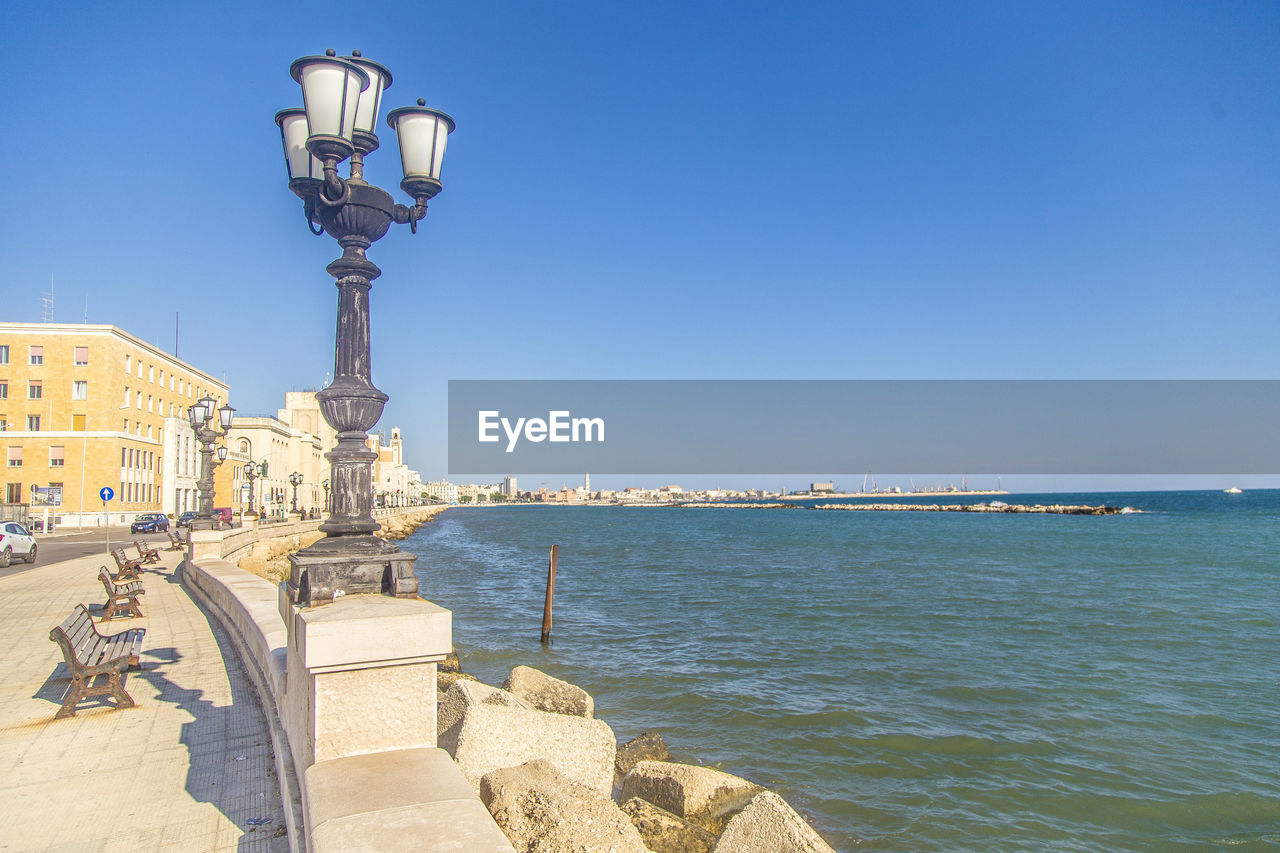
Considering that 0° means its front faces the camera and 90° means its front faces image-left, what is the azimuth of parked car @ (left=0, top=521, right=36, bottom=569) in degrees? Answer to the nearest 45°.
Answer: approximately 225°

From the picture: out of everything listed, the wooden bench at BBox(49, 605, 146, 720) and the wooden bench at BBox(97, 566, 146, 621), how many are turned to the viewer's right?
2

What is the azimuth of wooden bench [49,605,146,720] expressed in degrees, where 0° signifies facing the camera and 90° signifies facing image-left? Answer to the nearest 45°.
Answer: approximately 270°

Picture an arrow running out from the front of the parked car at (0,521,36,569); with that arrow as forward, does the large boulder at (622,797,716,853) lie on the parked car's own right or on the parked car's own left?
on the parked car's own right

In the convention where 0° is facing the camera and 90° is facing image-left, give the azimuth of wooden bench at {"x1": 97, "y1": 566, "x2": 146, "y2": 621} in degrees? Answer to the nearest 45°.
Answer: approximately 270°

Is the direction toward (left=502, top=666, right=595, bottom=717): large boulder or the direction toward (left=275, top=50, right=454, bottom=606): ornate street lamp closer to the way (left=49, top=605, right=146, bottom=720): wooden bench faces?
the large boulder
